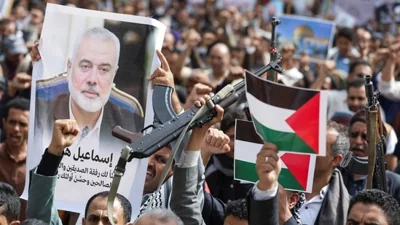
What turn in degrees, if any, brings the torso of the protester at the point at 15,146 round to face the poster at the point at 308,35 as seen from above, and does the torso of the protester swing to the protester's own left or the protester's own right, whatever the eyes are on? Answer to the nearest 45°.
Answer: approximately 135° to the protester's own left

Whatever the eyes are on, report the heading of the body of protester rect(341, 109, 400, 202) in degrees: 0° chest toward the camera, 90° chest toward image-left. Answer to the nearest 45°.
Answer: approximately 45°

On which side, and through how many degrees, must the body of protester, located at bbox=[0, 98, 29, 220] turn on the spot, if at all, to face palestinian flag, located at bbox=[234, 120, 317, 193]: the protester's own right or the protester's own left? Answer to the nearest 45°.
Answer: approximately 45° to the protester's own left

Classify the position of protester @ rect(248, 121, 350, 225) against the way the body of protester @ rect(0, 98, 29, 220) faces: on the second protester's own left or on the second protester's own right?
on the second protester's own left

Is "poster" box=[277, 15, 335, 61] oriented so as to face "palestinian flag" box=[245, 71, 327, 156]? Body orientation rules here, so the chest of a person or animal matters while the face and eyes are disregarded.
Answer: yes

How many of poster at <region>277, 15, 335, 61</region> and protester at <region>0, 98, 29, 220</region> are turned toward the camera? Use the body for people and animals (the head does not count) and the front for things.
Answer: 2
